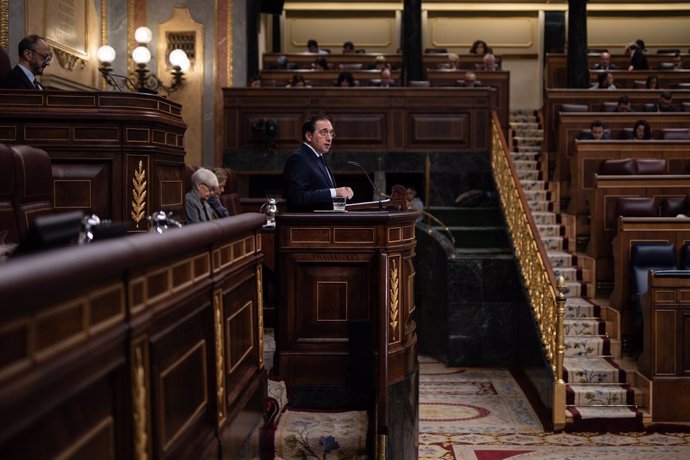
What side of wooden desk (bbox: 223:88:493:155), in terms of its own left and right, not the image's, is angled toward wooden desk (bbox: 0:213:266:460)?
front

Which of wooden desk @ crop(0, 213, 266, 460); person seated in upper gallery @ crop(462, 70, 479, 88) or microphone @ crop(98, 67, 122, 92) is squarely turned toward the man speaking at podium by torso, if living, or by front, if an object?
the person seated in upper gallery

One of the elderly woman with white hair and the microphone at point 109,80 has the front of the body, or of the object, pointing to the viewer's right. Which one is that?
the elderly woman with white hair

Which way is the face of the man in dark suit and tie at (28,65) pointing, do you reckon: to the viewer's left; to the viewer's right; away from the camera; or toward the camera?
to the viewer's right
